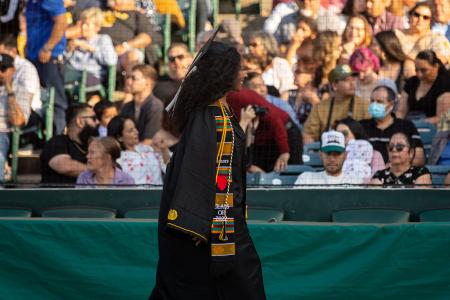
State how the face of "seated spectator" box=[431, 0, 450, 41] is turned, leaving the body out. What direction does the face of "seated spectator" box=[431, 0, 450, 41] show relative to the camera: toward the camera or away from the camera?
toward the camera

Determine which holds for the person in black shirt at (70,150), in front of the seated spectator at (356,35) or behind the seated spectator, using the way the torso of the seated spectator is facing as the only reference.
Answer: in front

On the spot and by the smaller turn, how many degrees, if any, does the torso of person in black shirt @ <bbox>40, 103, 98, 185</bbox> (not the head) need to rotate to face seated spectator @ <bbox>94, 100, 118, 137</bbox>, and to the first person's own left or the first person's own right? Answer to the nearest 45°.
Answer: approximately 45° to the first person's own left

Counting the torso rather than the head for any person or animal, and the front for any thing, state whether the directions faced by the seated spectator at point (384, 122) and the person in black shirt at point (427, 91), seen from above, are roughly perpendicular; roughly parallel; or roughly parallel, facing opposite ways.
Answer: roughly parallel

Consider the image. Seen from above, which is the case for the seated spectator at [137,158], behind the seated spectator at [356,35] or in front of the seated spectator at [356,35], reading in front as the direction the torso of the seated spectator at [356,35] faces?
in front

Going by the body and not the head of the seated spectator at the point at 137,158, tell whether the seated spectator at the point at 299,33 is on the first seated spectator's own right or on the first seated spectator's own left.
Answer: on the first seated spectator's own left

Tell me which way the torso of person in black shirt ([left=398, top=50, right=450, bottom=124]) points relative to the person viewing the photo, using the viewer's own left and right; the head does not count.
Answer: facing the viewer and to the left of the viewer

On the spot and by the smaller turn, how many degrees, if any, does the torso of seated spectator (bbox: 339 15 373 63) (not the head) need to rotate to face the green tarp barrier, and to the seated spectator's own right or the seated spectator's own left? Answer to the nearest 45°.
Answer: approximately 45° to the seated spectator's own left

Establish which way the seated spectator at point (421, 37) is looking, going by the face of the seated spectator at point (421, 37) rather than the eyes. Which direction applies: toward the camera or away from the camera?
toward the camera

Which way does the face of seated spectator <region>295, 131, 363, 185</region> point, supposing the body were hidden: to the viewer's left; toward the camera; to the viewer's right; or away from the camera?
toward the camera

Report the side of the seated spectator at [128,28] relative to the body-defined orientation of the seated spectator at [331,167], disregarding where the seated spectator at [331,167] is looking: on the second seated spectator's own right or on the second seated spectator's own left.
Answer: on the second seated spectator's own right

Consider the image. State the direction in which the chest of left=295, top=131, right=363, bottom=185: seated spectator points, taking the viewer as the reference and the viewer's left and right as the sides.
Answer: facing the viewer

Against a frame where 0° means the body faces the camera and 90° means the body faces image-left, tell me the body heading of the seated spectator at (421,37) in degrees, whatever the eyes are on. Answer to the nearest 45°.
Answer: approximately 0°
